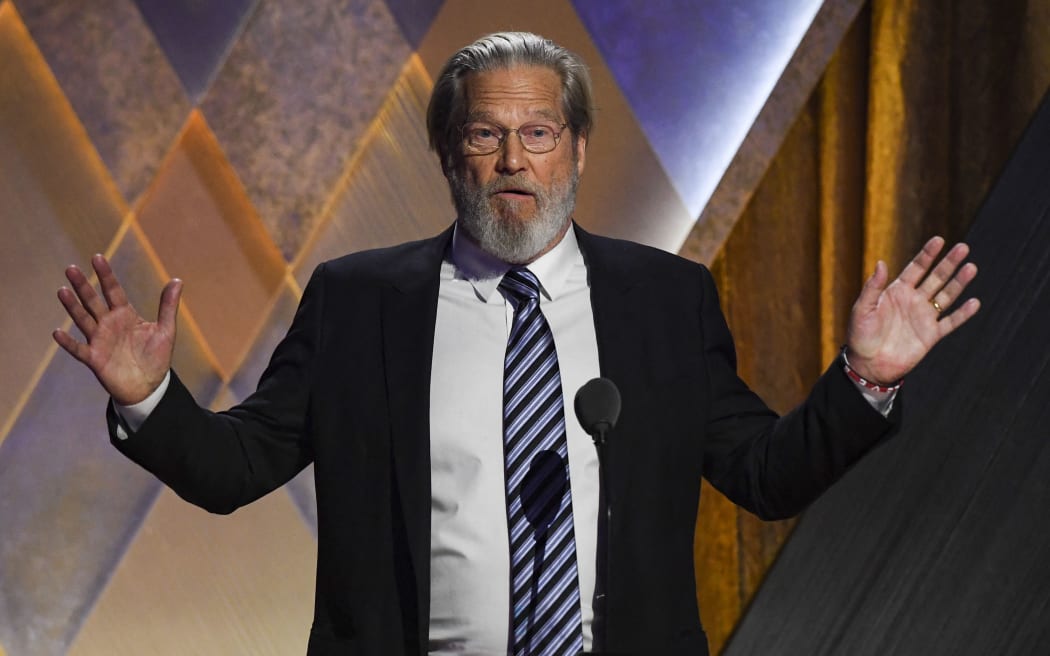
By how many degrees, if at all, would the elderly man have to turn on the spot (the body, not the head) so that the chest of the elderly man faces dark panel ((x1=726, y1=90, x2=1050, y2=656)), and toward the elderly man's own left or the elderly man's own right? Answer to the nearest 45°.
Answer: approximately 135° to the elderly man's own left

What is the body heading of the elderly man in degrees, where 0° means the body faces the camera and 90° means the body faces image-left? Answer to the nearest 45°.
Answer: approximately 0°
